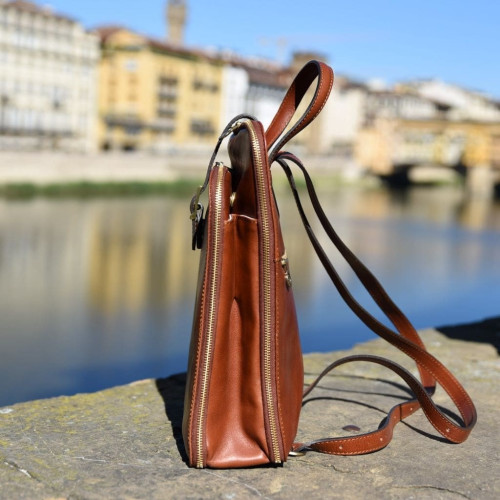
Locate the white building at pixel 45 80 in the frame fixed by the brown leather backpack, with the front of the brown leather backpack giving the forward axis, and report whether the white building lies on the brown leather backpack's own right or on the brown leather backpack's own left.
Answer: on the brown leather backpack's own right

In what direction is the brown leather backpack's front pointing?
to the viewer's left
